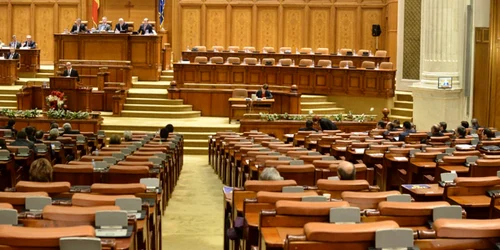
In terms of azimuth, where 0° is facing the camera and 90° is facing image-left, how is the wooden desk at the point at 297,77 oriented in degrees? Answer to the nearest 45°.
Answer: approximately 0°

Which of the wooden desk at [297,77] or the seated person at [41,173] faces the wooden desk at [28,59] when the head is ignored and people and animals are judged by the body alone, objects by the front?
the seated person

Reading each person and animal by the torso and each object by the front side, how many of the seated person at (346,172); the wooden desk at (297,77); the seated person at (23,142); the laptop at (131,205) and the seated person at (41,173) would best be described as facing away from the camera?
3

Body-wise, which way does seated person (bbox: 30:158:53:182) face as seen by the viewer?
away from the camera

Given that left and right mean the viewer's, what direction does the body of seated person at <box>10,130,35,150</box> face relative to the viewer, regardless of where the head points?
facing away from the viewer

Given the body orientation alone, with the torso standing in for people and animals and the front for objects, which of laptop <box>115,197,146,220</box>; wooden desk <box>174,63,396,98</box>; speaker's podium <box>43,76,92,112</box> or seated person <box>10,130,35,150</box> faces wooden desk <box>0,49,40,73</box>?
the seated person

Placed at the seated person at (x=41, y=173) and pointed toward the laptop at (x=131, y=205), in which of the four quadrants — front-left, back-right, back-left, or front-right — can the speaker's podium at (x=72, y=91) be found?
back-left

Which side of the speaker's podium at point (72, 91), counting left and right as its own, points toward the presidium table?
back

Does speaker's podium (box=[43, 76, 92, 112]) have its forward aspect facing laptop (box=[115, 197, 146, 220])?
yes

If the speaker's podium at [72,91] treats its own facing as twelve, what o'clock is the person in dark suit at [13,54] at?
The person in dark suit is roughly at 5 o'clock from the speaker's podium.

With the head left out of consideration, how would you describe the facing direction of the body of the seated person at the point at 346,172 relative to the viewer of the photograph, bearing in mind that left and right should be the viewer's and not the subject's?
facing away from the viewer
